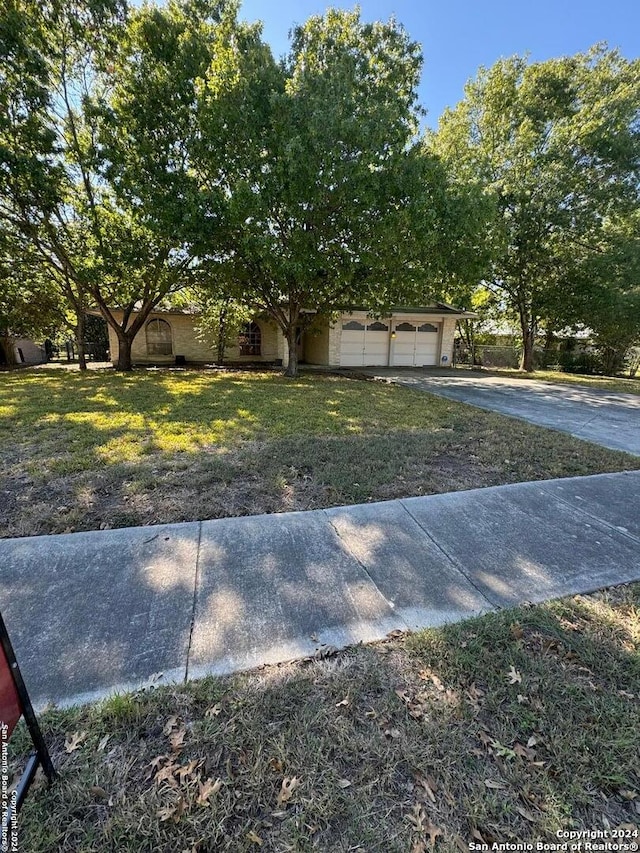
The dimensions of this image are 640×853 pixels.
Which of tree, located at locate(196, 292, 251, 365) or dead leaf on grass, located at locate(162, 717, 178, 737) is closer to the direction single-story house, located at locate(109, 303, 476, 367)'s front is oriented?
the dead leaf on grass

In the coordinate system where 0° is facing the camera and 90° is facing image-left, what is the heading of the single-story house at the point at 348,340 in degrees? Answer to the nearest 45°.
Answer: approximately 0°

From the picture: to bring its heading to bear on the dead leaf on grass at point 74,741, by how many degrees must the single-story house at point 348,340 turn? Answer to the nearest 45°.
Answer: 0° — it already faces it

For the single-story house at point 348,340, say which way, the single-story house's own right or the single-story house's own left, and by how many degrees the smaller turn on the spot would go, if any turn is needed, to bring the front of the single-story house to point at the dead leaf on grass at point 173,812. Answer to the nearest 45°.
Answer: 0° — it already faces it

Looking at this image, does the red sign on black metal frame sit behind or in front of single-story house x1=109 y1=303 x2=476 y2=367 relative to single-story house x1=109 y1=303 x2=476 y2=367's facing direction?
in front

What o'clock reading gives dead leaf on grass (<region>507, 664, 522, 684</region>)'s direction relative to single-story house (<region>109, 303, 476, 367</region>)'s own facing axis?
The dead leaf on grass is roughly at 12 o'clock from the single-story house.

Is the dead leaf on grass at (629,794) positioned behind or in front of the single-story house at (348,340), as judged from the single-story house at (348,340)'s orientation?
in front

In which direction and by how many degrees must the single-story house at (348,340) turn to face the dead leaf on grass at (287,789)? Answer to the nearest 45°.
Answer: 0° — it already faces it

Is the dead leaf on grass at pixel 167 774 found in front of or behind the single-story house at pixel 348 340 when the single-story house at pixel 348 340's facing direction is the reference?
in front

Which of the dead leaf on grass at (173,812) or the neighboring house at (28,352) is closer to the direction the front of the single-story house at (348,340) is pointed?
the dead leaf on grass
